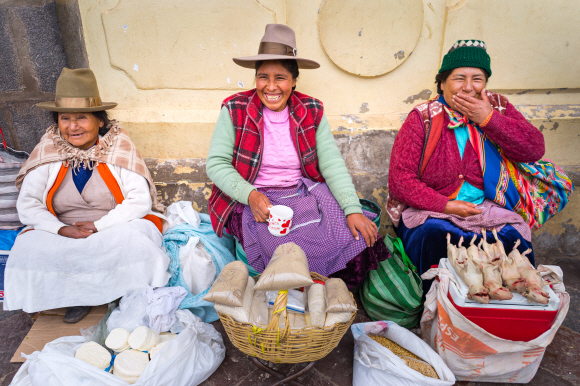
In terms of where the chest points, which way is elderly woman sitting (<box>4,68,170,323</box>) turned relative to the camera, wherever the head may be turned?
toward the camera

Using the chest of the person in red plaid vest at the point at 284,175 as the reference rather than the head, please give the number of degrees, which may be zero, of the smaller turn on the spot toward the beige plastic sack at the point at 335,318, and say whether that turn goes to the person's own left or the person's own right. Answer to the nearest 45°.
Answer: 0° — they already face it

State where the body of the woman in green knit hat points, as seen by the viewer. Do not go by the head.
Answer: toward the camera

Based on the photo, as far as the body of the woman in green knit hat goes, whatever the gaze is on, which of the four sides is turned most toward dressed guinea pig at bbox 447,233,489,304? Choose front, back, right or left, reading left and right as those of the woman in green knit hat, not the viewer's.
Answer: front

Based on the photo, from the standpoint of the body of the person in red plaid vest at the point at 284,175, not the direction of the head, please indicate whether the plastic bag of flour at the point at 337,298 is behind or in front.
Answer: in front

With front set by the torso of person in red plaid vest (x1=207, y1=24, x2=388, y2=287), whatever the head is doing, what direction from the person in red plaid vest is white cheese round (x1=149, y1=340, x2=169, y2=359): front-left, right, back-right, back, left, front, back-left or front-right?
front-right

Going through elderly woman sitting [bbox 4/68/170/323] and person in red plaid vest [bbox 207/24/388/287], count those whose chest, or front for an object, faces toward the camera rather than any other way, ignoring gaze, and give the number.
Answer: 2

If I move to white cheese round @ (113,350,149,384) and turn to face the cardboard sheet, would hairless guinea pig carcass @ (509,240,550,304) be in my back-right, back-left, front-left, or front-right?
back-right

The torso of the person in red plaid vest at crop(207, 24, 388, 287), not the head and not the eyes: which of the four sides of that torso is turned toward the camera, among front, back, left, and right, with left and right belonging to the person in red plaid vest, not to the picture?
front

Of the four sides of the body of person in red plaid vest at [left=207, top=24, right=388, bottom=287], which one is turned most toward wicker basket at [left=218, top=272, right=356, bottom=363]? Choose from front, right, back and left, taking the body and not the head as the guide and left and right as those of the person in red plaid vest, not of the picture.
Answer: front

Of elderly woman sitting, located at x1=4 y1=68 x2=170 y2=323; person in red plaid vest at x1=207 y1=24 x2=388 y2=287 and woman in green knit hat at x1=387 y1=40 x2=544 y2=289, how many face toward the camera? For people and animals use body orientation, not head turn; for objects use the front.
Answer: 3

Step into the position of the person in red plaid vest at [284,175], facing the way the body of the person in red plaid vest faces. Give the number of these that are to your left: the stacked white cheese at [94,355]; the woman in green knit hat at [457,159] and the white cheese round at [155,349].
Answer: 1

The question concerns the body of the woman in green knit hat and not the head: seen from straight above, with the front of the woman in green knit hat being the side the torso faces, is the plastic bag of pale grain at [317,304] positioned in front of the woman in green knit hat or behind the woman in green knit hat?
in front
